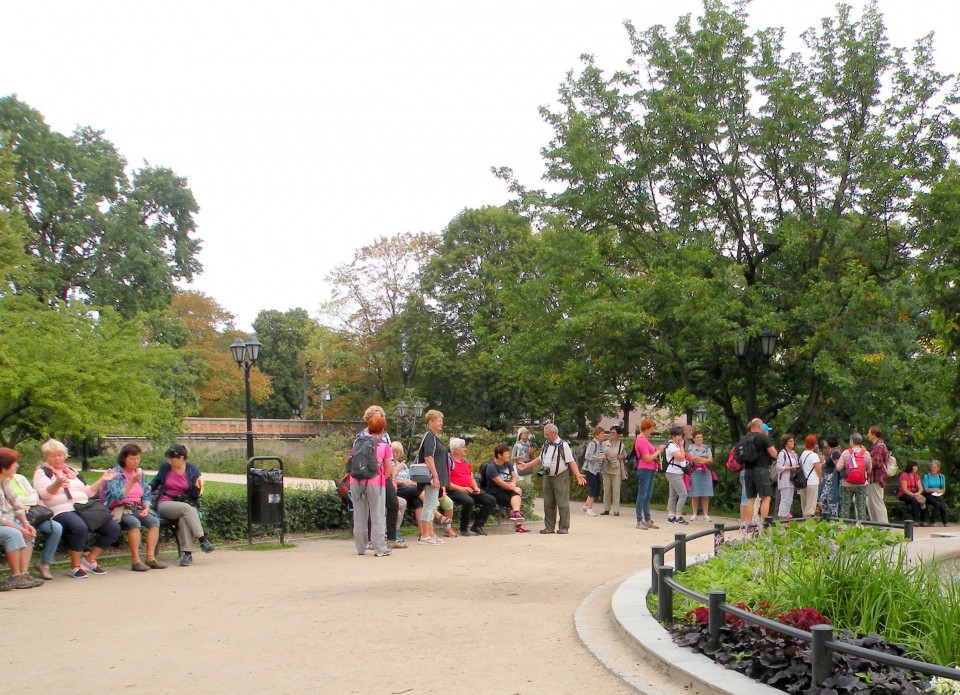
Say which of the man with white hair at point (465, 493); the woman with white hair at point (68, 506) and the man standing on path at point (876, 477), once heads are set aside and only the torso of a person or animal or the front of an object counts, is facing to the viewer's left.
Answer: the man standing on path

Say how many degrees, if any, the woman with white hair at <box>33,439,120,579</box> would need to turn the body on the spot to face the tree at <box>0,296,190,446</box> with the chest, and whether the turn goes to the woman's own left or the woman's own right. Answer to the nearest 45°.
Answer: approximately 135° to the woman's own left

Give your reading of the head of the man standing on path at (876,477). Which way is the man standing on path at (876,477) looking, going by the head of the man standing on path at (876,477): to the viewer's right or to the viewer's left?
to the viewer's left

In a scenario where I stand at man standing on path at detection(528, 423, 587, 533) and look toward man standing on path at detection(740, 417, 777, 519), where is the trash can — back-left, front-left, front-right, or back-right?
back-right

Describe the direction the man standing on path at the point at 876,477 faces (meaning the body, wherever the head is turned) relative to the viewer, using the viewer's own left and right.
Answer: facing to the left of the viewer

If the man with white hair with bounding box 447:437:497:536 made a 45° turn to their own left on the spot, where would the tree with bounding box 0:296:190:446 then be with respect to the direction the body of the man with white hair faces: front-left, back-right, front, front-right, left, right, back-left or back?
back

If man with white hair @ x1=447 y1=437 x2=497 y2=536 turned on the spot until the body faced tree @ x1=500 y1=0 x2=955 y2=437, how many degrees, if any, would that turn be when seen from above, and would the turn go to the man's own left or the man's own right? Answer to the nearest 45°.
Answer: approximately 90° to the man's own left

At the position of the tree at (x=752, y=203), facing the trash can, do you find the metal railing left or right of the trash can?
left

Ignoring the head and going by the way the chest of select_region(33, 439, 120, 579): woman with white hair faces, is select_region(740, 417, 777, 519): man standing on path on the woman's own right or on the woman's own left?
on the woman's own left

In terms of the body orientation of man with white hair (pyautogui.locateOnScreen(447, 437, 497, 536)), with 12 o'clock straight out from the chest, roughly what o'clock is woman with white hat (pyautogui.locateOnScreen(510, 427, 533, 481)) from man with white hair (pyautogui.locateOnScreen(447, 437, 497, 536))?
woman with white hat (pyautogui.locateOnScreen(510, 427, 533, 481)) is roughly at 8 o'clock from man with white hair (pyautogui.locateOnScreen(447, 437, 497, 536)).
